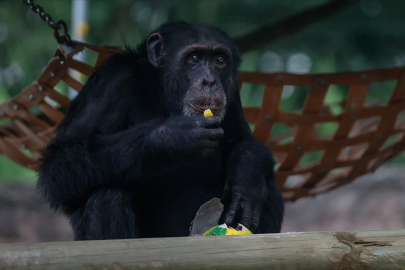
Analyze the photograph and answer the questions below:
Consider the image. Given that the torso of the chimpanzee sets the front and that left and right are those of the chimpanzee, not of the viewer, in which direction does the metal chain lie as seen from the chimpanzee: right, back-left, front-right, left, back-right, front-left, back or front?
back

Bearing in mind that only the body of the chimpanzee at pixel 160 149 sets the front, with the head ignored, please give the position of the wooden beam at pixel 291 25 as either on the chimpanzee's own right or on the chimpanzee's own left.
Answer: on the chimpanzee's own left

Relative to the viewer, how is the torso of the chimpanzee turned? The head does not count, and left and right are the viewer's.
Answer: facing the viewer and to the right of the viewer

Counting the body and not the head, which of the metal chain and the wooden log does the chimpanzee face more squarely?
the wooden log

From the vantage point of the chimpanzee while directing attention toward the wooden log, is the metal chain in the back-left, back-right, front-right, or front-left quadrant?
back-right
